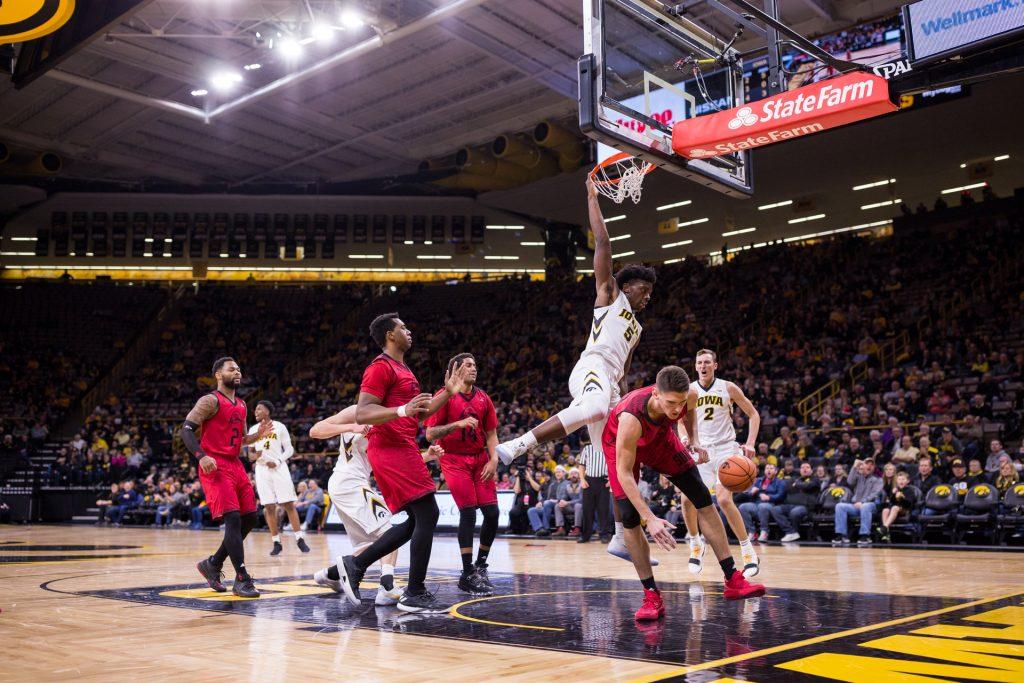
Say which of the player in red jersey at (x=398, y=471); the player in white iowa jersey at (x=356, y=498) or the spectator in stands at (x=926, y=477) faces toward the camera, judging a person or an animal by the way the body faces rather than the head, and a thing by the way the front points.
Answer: the spectator in stands

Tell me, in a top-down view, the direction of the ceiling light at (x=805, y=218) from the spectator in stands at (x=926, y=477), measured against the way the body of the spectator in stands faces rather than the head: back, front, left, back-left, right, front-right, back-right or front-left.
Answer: back

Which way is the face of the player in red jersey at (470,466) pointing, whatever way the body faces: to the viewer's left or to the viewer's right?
to the viewer's right

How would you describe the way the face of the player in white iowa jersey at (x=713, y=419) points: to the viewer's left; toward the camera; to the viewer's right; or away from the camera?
toward the camera

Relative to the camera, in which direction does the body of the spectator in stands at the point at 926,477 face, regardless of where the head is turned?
toward the camera

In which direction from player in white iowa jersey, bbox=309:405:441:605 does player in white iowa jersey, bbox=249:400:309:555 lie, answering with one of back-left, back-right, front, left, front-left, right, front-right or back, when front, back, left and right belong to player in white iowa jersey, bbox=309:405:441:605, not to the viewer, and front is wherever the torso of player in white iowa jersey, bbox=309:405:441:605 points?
left

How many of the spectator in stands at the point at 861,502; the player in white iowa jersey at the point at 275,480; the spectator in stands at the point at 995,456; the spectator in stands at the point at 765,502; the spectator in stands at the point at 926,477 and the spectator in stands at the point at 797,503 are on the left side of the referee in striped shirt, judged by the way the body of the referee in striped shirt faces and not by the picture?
5

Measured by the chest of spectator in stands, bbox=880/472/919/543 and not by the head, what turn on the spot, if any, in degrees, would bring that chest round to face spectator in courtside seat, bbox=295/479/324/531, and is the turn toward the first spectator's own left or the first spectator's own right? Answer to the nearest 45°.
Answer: approximately 45° to the first spectator's own right

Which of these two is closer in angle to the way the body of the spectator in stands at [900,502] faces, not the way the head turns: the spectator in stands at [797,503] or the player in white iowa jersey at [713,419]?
the player in white iowa jersey

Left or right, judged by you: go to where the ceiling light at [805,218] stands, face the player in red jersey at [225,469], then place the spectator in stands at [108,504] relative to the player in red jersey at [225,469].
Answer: right

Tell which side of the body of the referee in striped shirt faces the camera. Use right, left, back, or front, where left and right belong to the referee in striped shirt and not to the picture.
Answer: front

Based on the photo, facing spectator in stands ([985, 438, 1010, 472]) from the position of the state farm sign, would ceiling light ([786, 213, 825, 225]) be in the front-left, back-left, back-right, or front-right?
front-left

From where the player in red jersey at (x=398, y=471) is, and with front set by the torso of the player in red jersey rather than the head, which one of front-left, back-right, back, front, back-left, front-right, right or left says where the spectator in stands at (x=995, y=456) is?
front-left

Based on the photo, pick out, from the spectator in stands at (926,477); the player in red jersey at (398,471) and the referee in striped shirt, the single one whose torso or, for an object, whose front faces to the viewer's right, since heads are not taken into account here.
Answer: the player in red jersey

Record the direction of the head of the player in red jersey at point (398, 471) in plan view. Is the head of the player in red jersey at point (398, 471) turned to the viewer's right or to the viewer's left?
to the viewer's right
